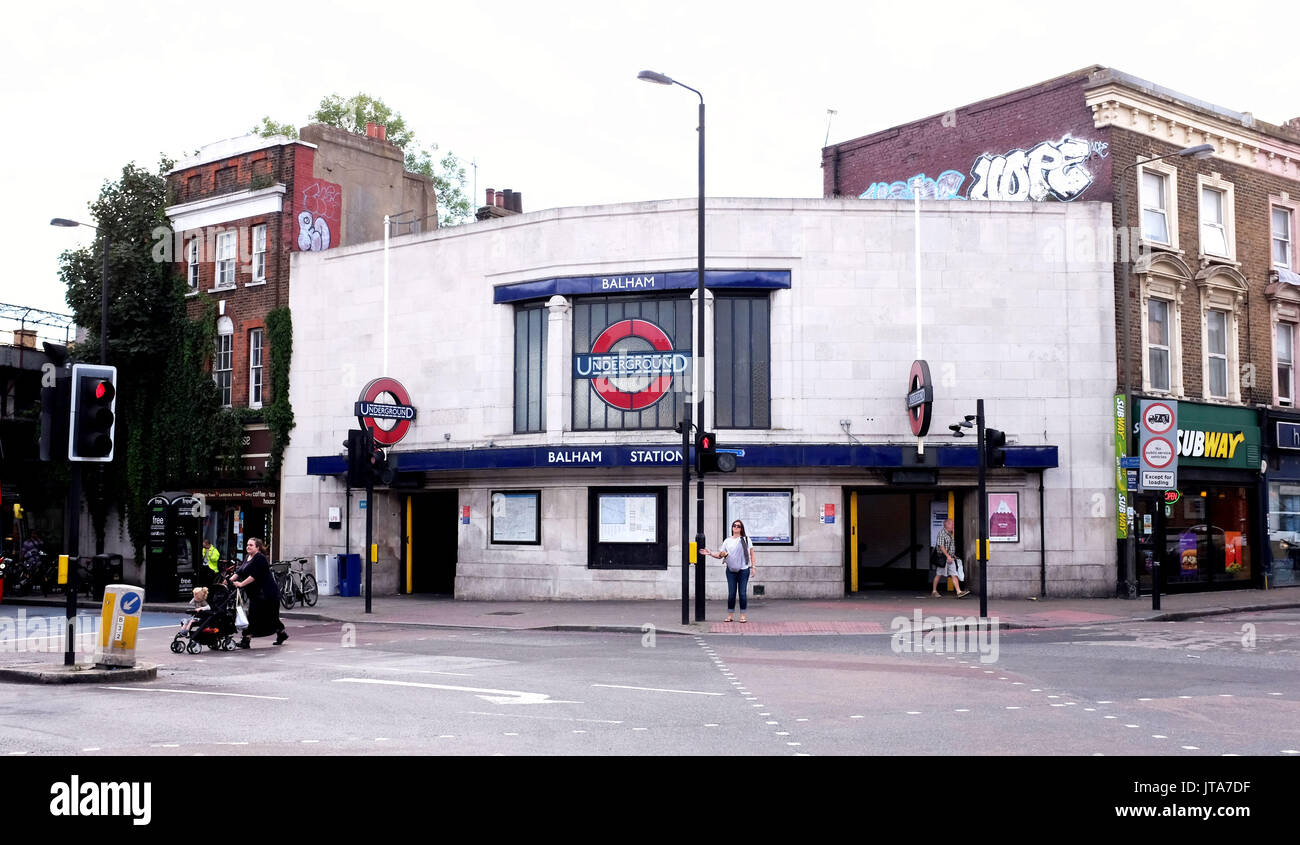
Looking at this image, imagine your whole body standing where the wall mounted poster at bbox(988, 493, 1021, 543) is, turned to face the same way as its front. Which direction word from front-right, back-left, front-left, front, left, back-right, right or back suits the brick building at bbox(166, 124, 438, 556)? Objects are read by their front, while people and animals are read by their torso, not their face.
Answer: right

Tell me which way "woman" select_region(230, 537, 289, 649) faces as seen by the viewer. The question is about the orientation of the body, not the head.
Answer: to the viewer's left

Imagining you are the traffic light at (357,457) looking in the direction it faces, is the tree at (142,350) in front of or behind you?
in front

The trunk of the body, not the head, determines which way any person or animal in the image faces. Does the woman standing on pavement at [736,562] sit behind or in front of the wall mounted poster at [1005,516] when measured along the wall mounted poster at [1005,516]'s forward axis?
in front

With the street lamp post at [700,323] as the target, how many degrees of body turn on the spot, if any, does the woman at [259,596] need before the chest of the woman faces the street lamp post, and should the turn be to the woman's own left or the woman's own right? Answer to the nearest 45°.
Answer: approximately 180°

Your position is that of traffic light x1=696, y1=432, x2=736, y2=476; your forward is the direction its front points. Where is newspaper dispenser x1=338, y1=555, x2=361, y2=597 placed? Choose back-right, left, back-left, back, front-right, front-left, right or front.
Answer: back-right

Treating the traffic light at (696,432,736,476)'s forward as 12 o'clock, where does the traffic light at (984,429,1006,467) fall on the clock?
the traffic light at (984,429,1006,467) is roughly at 9 o'clock from the traffic light at (696,432,736,476).

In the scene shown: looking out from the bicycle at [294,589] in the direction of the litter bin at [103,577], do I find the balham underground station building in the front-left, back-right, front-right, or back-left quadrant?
back-right

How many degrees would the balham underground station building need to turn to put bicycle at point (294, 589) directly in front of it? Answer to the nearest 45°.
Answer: approximately 90° to its right

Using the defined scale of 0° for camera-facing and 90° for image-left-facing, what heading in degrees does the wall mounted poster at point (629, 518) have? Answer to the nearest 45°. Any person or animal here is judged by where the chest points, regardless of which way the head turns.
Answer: approximately 0°

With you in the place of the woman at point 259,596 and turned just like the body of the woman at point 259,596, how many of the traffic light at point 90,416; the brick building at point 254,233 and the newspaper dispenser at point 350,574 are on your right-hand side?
2

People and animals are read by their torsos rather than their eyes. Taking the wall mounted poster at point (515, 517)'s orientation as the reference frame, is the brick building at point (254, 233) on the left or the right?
on its right
